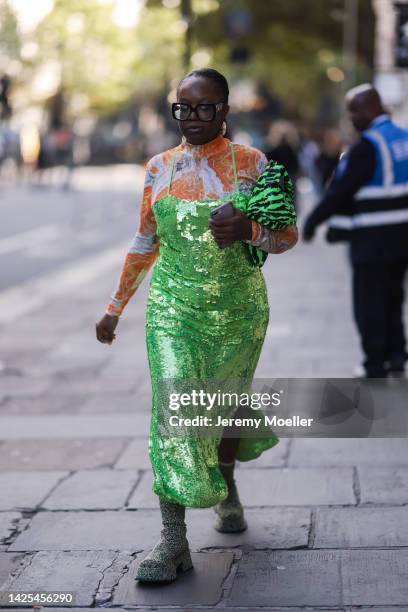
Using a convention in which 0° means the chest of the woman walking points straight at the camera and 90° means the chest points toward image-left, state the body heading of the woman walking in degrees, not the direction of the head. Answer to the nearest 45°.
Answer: approximately 45°

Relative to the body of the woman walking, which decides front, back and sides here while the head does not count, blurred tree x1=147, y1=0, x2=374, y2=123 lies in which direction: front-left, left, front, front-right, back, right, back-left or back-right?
back-right

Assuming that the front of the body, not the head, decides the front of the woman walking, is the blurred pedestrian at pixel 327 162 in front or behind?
behind

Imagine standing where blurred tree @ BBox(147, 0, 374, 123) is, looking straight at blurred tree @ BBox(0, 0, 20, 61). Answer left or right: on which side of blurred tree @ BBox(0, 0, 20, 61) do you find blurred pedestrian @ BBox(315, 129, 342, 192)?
left

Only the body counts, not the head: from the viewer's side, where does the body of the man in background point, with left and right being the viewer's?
facing away from the viewer and to the left of the viewer

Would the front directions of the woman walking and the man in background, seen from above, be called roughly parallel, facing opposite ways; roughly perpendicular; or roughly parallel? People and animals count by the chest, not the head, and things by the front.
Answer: roughly perpendicular
